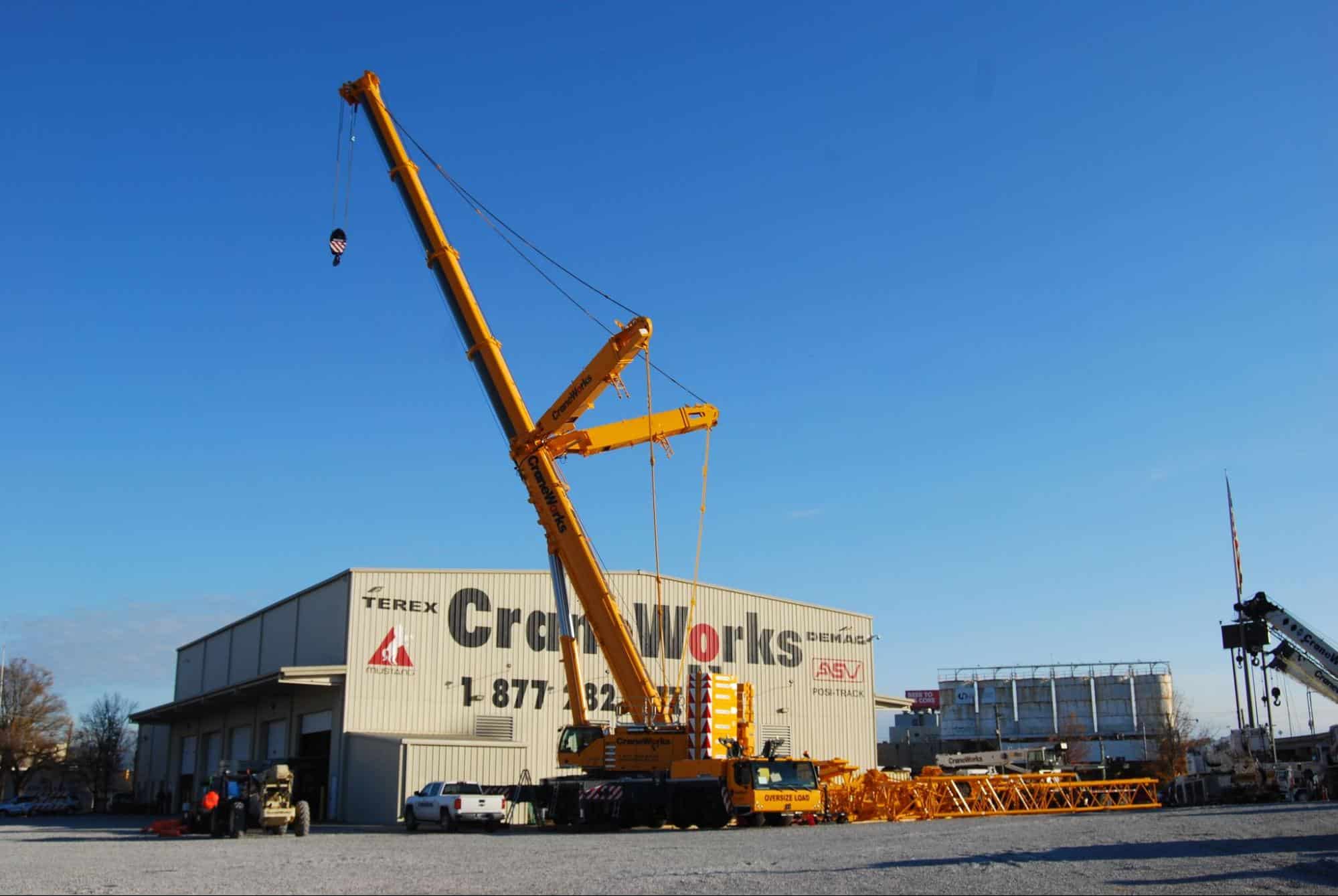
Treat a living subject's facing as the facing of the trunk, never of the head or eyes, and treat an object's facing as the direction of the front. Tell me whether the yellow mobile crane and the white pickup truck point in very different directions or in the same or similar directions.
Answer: very different directions

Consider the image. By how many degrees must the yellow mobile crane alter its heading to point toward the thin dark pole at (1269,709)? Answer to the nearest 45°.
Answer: approximately 45° to its left

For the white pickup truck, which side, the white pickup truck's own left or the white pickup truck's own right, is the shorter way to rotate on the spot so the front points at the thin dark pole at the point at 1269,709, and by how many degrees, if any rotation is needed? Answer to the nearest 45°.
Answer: approximately 135° to the white pickup truck's own right

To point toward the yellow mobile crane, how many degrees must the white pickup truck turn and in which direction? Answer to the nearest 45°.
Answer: approximately 180°

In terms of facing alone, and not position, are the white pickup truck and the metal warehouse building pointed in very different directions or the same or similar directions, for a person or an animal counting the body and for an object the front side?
very different directions

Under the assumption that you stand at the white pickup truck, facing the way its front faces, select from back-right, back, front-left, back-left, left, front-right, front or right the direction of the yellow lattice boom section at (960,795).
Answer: back-right

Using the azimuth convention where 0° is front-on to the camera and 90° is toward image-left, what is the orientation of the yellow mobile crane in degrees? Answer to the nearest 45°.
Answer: approximately 315°

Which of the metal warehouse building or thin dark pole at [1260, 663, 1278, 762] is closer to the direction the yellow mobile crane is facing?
the thin dark pole

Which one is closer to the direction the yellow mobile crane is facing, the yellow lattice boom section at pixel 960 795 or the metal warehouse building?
the yellow lattice boom section

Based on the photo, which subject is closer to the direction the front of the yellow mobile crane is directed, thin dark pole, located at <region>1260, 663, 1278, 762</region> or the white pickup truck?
the thin dark pole

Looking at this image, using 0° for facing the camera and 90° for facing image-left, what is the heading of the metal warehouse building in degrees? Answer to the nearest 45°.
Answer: approximately 315°
